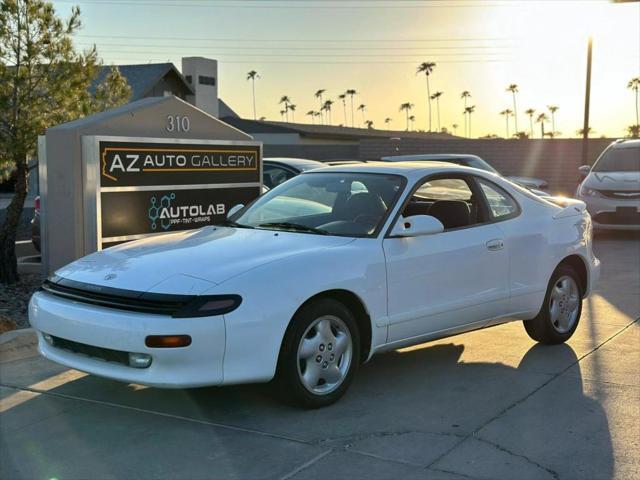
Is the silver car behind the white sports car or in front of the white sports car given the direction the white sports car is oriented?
behind

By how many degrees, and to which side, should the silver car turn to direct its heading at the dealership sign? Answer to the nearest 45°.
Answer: approximately 45° to its right

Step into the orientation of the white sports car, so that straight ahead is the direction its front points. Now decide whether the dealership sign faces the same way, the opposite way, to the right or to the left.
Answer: to the left

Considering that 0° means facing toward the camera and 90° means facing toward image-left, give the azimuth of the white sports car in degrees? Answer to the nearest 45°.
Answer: approximately 45°

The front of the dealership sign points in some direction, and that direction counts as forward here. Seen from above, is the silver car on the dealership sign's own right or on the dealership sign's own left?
on the dealership sign's own left

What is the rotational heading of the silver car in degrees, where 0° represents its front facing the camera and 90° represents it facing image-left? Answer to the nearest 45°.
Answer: approximately 0°

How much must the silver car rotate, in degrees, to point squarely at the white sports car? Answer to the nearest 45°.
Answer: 0° — it already faces it

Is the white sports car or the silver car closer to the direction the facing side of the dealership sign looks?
the white sports car

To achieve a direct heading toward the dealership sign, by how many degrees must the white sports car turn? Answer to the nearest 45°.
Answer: approximately 90° to its right

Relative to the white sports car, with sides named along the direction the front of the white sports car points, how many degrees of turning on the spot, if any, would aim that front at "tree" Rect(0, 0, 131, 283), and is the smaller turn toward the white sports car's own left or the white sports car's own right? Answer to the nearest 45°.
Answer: approximately 90° to the white sports car's own right
